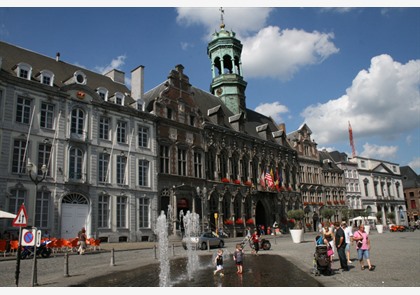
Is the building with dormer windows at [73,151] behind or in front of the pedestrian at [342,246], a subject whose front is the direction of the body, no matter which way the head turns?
in front

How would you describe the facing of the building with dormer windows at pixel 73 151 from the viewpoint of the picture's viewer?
facing the viewer and to the right of the viewer

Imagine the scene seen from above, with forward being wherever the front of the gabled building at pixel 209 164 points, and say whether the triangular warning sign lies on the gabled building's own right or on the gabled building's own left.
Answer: on the gabled building's own right

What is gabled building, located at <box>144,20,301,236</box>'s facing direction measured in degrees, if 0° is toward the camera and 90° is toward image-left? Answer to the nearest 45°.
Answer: approximately 315°

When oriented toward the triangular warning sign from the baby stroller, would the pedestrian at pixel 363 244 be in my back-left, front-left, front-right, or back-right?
back-right

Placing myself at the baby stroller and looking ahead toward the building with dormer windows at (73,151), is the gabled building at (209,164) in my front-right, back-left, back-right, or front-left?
front-right

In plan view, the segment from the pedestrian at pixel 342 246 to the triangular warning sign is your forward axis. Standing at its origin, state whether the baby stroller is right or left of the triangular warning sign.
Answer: left

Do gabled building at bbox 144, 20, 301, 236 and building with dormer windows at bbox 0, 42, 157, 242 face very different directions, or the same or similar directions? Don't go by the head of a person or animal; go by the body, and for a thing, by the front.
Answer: same or similar directions

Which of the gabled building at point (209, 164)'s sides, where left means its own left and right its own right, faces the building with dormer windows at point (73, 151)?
right
